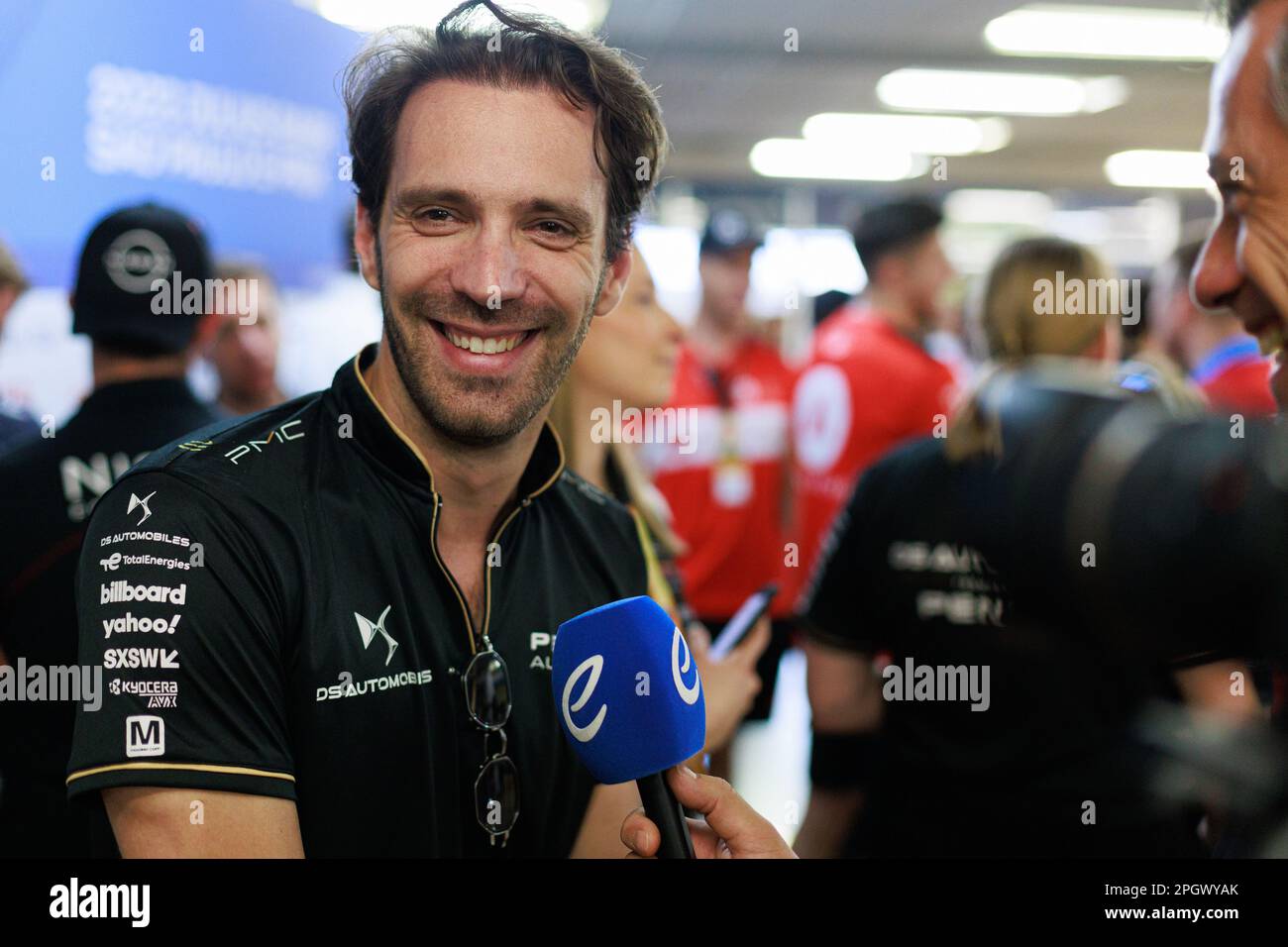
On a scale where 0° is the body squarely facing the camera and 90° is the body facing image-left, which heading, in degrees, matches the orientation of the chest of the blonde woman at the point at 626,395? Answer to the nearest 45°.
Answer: approximately 270°

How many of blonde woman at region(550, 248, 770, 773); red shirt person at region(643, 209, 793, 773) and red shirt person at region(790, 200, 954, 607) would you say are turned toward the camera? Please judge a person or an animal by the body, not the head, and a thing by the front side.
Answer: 1

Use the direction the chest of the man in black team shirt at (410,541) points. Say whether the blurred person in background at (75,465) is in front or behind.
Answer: behind

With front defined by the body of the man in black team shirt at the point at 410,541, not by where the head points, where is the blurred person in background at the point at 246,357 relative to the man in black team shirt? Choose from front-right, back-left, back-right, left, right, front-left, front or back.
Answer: back-left

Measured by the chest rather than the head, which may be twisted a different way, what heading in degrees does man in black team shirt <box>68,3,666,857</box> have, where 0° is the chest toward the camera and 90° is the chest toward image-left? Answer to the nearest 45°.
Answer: approximately 315°

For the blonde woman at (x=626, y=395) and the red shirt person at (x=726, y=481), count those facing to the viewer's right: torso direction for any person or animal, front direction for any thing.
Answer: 1

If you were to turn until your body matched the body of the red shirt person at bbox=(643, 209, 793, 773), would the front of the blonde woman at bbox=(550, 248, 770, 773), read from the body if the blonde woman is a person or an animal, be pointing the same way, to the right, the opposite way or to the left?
to the left

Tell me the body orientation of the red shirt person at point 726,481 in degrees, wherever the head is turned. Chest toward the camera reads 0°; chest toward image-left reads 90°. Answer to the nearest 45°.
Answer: approximately 0°
